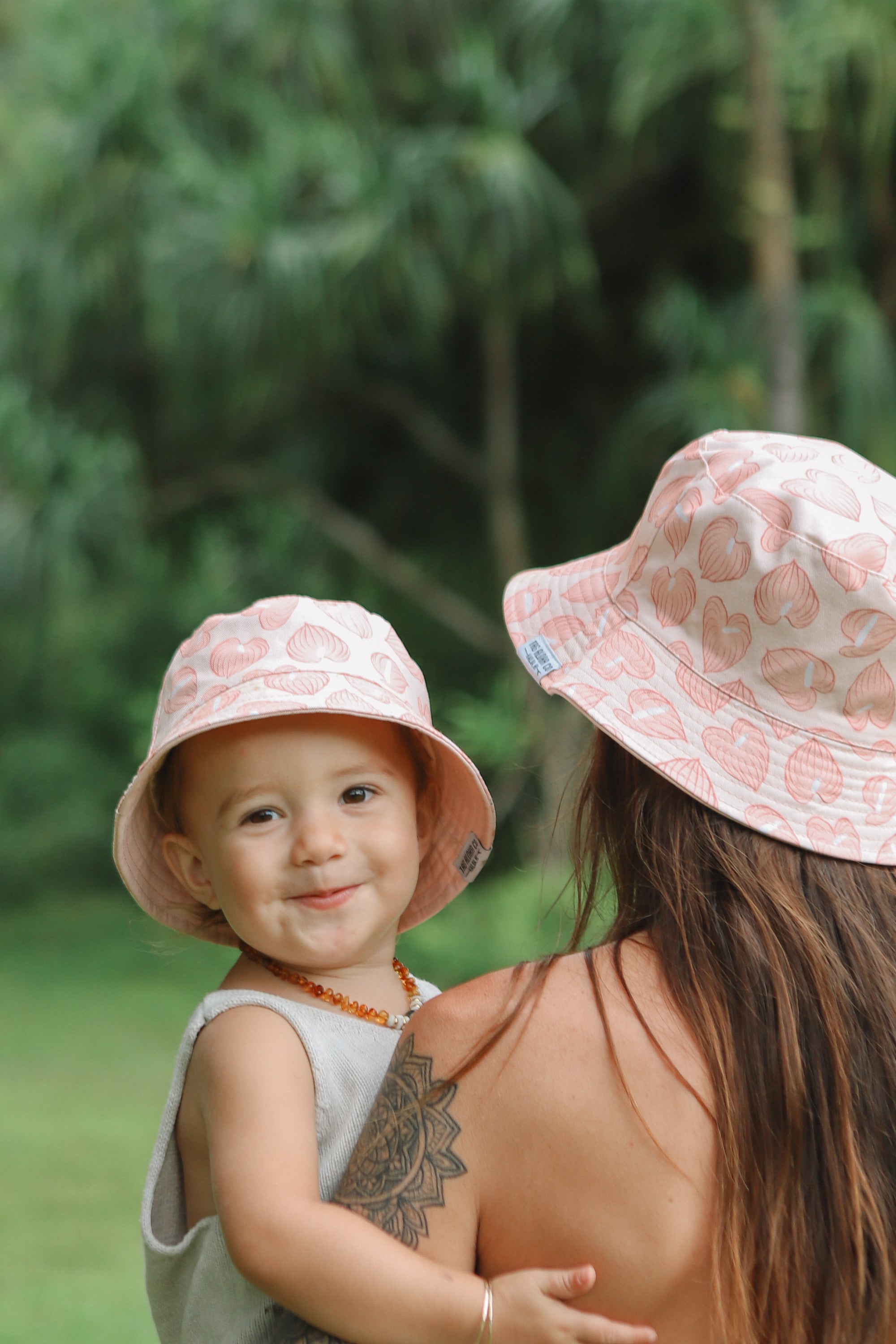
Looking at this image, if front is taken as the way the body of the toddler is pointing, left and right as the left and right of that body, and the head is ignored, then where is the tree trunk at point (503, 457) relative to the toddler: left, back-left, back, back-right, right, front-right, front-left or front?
back-left

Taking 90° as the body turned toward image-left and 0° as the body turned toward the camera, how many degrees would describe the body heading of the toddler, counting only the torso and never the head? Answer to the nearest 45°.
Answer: approximately 315°

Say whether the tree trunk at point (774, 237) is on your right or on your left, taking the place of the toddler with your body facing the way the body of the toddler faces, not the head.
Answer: on your left

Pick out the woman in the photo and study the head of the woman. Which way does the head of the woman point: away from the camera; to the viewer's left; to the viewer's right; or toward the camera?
away from the camera
